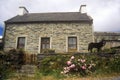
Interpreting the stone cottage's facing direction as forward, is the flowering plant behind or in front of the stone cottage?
in front

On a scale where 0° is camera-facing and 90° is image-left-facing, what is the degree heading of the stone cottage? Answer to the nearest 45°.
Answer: approximately 0°

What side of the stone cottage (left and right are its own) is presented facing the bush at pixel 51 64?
front

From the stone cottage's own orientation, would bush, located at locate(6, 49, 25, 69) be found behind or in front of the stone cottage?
in front
